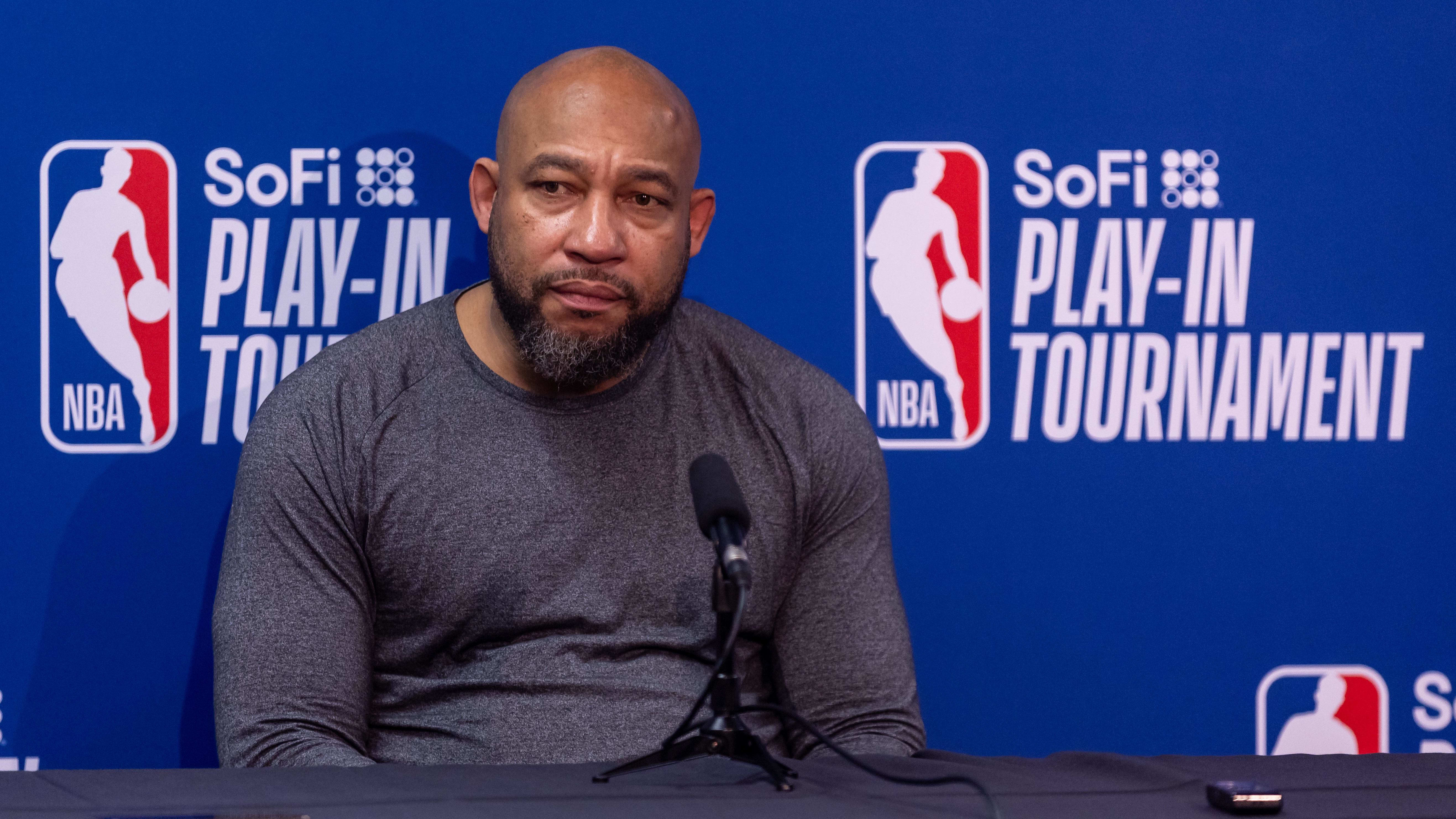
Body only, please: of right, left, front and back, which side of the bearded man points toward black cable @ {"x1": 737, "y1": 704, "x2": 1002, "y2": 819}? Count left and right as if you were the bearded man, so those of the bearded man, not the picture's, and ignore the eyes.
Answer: front

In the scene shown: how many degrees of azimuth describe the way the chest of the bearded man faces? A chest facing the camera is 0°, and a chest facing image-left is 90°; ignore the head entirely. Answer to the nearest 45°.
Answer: approximately 0°

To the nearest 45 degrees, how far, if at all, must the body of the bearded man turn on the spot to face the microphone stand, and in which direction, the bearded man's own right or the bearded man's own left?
0° — they already face it

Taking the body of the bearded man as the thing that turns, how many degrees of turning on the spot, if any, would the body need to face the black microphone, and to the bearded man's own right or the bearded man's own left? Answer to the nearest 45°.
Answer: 0° — they already face it

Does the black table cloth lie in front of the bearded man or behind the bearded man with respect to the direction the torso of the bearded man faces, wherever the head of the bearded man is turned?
in front

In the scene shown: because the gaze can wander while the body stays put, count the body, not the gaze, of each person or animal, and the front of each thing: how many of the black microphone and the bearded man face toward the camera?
1

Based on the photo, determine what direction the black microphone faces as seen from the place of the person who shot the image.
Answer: facing away from the viewer and to the left of the viewer

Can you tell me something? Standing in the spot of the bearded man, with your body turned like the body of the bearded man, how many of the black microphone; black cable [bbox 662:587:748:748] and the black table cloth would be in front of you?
3
